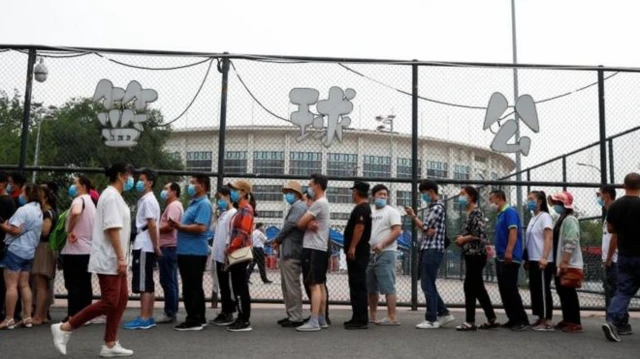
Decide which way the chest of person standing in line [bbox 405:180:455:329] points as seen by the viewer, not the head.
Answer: to the viewer's left

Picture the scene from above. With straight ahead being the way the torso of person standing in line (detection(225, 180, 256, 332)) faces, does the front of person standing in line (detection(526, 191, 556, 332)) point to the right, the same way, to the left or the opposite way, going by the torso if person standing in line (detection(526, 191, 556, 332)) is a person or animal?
the same way

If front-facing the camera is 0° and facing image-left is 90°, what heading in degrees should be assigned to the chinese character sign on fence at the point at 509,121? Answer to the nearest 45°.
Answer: approximately 0°

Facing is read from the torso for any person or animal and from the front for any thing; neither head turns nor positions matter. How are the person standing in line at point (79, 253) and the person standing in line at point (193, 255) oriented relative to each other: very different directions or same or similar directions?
same or similar directions

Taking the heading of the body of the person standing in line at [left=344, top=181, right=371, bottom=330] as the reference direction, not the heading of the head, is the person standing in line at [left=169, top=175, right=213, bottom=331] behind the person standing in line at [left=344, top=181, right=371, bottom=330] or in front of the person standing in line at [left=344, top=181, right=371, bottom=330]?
in front

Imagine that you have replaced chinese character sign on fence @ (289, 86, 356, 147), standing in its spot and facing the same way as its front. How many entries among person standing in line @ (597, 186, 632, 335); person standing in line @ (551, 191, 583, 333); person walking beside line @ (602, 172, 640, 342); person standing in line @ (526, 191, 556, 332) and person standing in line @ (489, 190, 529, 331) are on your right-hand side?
0
